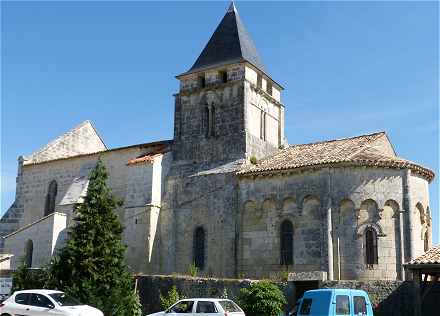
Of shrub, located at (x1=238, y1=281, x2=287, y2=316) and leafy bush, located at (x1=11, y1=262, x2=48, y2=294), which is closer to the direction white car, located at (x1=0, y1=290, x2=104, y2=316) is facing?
the shrub

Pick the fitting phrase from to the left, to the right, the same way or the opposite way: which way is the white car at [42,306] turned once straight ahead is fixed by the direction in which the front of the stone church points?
the opposite way

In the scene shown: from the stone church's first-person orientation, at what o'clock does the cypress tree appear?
The cypress tree is roughly at 9 o'clock from the stone church.

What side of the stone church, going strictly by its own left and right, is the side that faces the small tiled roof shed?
back

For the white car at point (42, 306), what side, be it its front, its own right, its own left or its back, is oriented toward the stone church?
left

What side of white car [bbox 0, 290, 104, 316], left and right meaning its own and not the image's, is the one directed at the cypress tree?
left

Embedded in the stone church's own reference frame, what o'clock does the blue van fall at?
The blue van is roughly at 7 o'clock from the stone church.

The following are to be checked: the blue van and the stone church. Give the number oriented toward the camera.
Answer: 0

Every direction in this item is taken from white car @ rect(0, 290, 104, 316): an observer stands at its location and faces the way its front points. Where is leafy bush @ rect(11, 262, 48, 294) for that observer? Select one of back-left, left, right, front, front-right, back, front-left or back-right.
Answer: back-left

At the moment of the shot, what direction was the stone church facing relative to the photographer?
facing away from the viewer and to the left of the viewer

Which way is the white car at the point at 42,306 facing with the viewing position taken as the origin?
facing the viewer and to the right of the viewer

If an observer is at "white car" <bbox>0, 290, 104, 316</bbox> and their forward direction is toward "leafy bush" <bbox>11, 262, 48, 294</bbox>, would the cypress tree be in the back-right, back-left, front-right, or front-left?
front-right

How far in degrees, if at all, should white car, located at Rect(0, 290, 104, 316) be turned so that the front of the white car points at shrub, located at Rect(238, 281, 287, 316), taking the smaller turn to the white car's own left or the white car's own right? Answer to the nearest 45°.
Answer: approximately 45° to the white car's own left

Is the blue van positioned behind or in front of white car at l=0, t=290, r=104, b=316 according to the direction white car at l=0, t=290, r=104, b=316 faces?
in front
